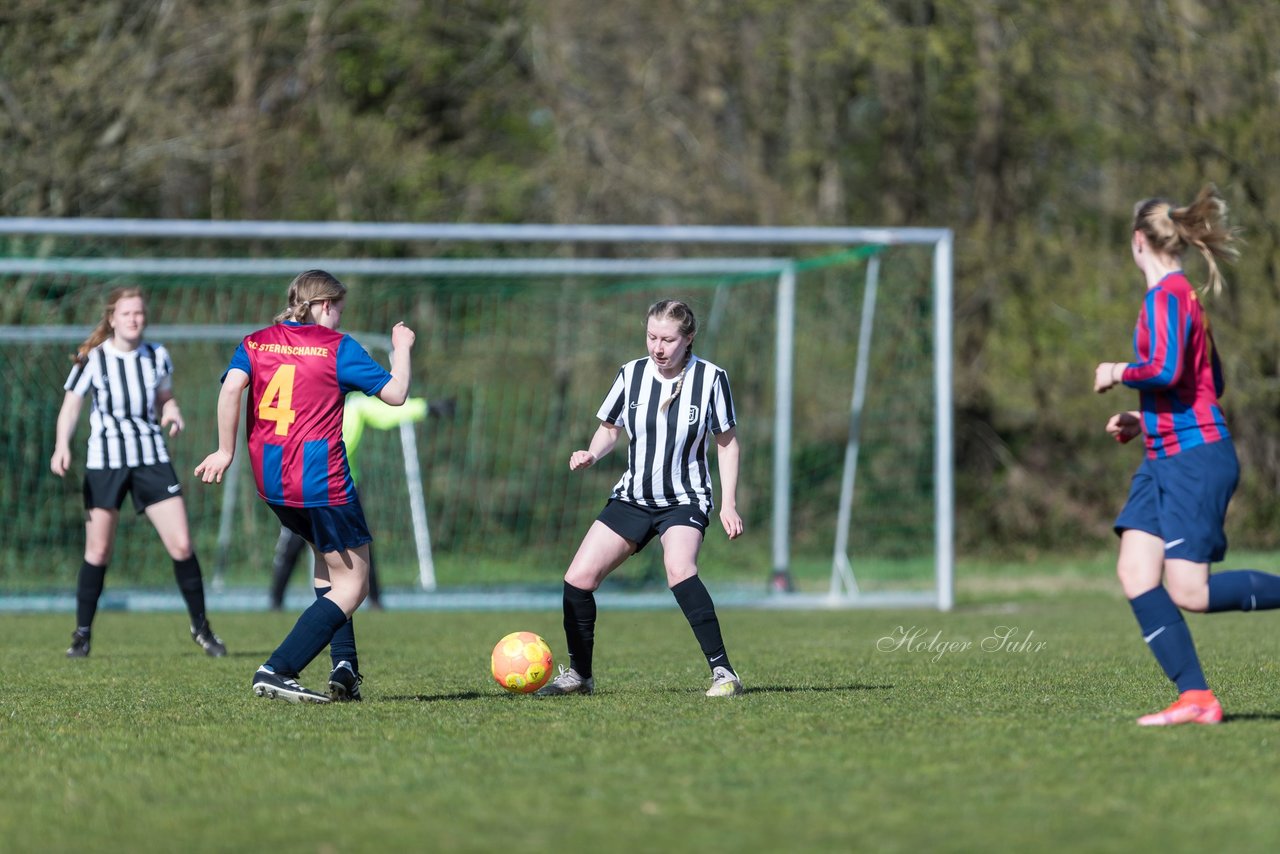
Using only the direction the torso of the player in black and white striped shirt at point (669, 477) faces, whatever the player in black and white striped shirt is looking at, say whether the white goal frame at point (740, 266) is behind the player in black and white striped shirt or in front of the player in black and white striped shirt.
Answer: behind

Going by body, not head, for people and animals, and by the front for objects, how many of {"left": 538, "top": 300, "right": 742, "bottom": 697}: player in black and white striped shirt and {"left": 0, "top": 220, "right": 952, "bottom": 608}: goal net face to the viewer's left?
0

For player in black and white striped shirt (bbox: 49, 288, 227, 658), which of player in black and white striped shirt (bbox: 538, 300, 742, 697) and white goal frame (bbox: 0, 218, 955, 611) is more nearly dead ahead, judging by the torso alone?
the player in black and white striped shirt

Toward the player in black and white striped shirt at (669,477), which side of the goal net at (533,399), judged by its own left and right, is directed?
front

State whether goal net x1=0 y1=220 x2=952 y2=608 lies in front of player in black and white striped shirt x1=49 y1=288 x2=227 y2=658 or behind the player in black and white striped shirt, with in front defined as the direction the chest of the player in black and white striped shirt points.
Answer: behind

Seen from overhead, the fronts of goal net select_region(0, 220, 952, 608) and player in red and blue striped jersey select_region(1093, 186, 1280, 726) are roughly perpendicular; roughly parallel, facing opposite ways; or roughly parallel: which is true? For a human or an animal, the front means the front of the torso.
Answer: roughly perpendicular

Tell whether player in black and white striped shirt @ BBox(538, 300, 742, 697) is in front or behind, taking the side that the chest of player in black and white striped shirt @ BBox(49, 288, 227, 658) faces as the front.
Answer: in front

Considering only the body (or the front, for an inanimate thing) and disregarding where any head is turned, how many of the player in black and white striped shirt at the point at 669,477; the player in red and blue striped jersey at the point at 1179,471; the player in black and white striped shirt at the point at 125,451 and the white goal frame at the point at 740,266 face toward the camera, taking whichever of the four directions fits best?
3

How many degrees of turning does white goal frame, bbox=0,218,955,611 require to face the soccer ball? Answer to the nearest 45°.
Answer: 0° — it already faces it

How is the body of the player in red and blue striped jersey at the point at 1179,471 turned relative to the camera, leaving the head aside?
to the viewer's left

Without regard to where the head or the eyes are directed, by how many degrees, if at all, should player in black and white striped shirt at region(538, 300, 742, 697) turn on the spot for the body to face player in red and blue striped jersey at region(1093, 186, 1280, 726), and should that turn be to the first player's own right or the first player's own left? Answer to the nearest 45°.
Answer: approximately 45° to the first player's own left

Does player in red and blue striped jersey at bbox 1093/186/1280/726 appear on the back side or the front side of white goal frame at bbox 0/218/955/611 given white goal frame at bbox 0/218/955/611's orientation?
on the front side

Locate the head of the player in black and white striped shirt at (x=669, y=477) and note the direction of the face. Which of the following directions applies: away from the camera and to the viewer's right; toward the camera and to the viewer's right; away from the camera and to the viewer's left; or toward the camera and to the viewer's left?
toward the camera and to the viewer's left
